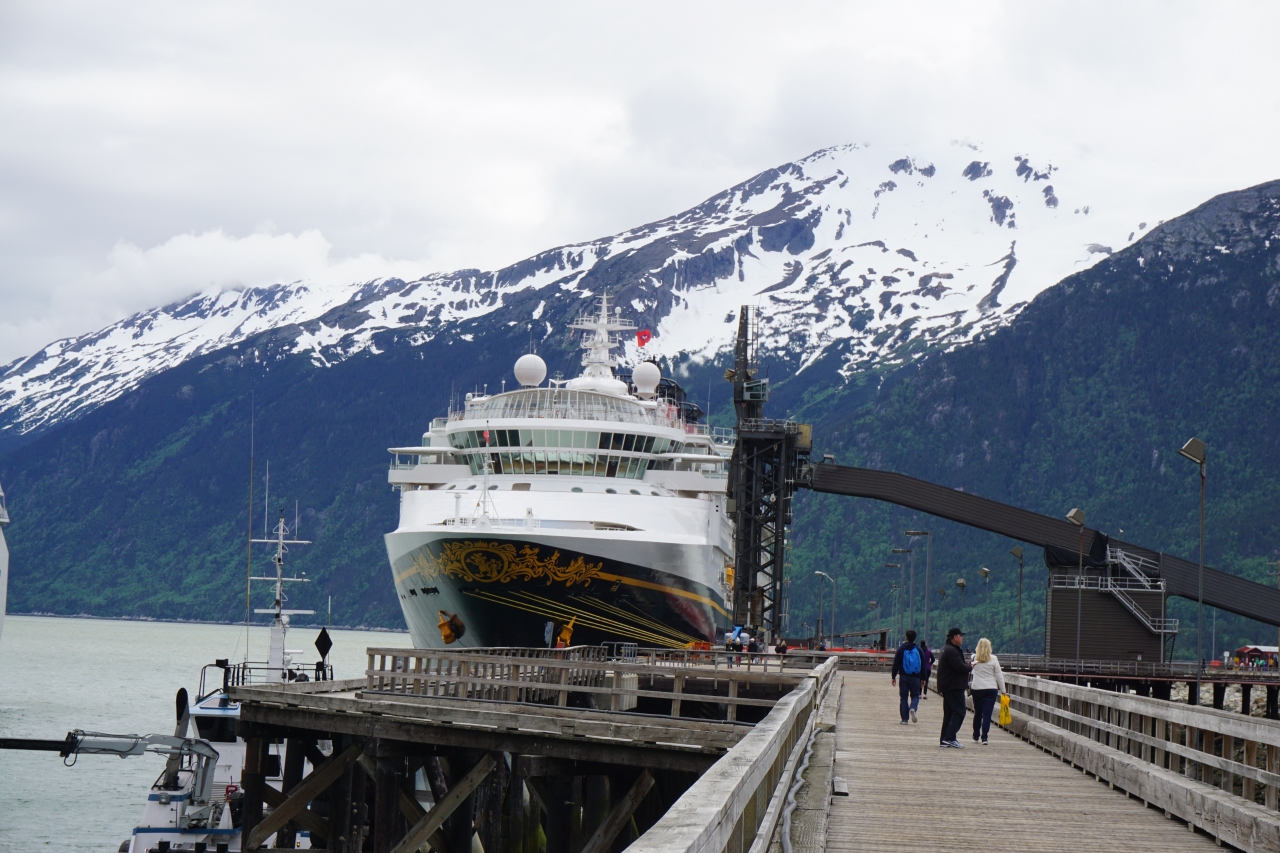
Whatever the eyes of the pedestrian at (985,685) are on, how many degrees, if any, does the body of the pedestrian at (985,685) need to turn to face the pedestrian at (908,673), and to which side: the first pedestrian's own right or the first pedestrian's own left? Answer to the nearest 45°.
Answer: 0° — they already face them

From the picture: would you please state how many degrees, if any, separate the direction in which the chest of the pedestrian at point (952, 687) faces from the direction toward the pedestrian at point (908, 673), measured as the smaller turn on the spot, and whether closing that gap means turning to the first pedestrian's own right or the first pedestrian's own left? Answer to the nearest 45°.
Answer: approximately 90° to the first pedestrian's own left

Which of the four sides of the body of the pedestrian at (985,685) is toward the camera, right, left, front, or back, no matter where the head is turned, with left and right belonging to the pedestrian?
back
